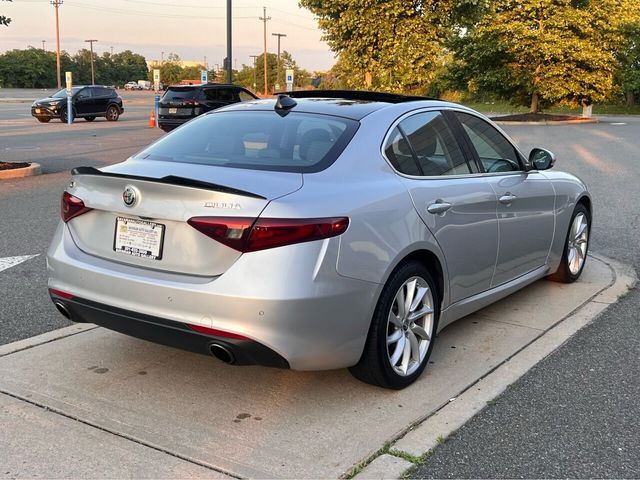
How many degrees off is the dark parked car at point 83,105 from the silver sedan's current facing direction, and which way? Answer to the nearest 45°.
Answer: approximately 45° to its left

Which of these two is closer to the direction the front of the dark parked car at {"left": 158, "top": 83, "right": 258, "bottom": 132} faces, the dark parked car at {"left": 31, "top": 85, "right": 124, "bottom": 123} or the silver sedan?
the dark parked car

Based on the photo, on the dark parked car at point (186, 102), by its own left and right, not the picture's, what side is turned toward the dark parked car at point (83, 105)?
left

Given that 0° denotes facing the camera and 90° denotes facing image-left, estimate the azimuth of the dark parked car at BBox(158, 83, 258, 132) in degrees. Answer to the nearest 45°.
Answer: approximately 225°

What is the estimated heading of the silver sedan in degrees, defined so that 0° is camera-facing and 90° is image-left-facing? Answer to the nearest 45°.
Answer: approximately 225°

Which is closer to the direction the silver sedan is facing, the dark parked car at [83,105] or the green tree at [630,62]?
the green tree

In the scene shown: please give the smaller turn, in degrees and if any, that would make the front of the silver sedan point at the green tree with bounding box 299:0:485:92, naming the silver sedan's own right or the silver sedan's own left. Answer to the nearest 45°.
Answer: approximately 45° to the silver sedan's own left
